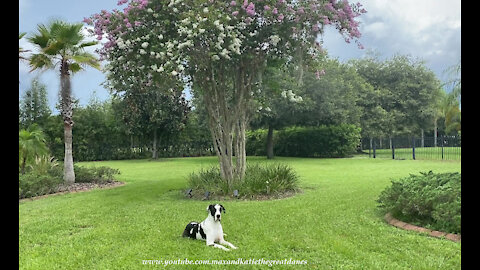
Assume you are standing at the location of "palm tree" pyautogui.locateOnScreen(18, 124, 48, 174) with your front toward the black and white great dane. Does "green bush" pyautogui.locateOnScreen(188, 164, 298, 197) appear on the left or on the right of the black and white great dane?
left

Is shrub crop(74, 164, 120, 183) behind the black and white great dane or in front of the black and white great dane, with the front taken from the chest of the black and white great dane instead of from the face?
behind

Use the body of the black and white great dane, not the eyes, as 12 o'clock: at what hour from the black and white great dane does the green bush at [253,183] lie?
The green bush is roughly at 8 o'clock from the black and white great dane.

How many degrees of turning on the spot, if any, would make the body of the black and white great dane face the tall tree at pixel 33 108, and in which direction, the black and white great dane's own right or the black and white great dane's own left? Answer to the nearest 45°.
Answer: approximately 180°

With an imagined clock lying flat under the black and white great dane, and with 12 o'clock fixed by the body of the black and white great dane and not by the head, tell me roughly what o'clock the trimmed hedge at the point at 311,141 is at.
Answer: The trimmed hedge is roughly at 8 o'clock from the black and white great dane.

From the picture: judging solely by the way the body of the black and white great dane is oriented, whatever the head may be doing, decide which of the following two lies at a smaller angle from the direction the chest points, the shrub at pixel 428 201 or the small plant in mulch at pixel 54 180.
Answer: the shrub

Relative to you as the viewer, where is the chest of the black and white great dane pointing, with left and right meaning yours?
facing the viewer and to the right of the viewer

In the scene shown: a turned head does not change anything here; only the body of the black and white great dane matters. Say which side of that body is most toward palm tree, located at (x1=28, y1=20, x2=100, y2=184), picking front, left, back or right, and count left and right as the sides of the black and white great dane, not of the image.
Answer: back

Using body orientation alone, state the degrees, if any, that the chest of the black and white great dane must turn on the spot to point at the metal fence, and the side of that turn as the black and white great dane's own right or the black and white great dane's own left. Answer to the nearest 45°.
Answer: approximately 90° to the black and white great dane's own left

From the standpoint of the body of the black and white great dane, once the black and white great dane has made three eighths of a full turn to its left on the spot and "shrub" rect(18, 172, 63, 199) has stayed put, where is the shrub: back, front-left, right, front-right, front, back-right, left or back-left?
front-left
